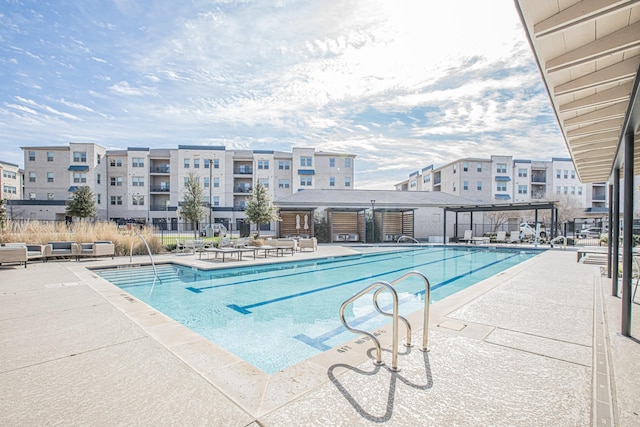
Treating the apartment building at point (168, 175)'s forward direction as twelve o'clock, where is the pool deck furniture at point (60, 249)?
The pool deck furniture is roughly at 12 o'clock from the apartment building.

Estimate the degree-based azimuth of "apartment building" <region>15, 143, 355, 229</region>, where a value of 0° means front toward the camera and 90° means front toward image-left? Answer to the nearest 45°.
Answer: approximately 0°

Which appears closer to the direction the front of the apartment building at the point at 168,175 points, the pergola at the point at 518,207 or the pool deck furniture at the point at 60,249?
the pool deck furniture

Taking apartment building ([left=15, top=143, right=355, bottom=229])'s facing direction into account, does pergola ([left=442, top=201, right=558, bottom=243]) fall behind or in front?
in front

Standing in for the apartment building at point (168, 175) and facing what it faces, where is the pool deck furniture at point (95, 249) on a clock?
The pool deck furniture is roughly at 12 o'clock from the apartment building.

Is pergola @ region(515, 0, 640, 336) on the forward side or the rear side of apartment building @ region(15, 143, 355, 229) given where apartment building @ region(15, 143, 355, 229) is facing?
on the forward side

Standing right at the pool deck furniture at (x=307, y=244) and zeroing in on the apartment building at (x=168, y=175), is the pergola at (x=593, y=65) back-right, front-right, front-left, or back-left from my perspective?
back-left

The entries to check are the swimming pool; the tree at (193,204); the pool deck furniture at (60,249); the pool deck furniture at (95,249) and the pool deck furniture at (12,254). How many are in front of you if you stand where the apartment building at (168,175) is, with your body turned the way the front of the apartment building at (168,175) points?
5

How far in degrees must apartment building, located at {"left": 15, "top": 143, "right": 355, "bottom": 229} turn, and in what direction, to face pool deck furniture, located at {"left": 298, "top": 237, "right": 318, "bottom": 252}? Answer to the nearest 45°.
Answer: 0° — it already faces it

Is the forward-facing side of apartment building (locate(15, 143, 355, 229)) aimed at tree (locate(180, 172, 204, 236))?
yes

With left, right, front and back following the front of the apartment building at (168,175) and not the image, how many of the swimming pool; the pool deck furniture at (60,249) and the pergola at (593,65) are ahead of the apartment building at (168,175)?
3

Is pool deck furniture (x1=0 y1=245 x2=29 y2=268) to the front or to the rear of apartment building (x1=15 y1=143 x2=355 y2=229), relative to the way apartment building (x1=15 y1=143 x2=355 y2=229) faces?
to the front
